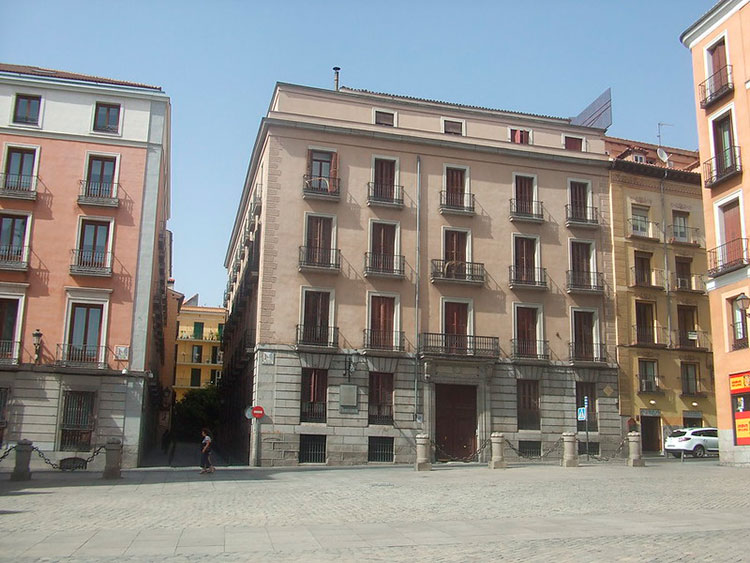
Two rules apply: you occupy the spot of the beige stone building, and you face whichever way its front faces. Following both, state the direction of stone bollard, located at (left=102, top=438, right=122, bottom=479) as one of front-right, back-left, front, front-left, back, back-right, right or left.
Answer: front-right

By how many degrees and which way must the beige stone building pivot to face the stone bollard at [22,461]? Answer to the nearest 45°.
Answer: approximately 45° to its right

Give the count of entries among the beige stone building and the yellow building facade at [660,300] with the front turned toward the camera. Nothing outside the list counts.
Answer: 2

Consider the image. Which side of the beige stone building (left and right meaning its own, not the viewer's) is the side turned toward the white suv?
left

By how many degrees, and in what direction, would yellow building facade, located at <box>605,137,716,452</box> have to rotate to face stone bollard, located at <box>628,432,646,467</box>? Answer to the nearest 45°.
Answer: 0° — it already faces it

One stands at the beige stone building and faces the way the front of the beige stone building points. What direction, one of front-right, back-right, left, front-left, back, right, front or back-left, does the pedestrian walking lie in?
front-right

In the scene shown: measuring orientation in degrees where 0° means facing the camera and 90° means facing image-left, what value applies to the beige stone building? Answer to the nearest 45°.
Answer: approximately 0°
